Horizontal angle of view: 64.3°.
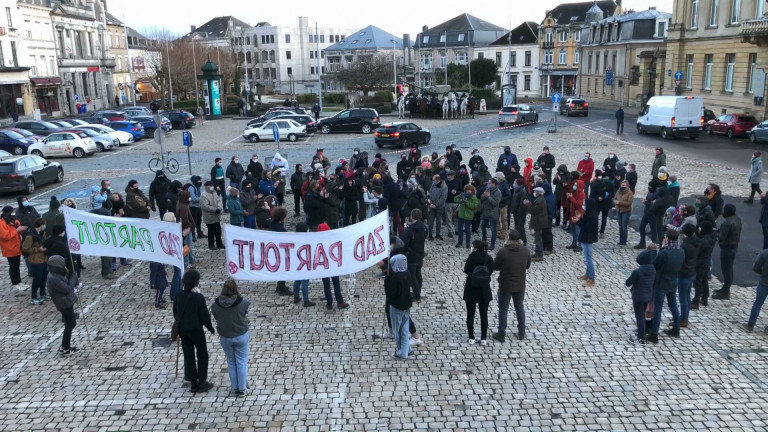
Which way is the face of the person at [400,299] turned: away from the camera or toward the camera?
away from the camera

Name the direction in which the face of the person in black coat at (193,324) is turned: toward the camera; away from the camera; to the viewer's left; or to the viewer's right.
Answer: away from the camera

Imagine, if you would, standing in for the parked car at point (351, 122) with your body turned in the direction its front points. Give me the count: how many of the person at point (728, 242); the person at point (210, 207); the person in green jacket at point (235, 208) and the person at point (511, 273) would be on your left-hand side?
4

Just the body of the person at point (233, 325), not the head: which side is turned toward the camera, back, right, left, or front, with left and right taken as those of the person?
back

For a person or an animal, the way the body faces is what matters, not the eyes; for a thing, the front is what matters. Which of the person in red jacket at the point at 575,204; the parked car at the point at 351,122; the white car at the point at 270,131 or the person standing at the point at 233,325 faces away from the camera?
the person standing

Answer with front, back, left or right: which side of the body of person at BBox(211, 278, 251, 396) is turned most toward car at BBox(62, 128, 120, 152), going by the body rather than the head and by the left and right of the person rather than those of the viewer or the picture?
front

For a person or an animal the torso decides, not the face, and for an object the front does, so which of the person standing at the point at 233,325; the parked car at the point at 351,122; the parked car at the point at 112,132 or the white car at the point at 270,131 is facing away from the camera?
the person standing

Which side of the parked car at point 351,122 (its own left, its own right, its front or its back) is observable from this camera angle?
left

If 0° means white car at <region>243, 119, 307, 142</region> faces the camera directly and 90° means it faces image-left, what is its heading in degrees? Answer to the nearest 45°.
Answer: approximately 90°

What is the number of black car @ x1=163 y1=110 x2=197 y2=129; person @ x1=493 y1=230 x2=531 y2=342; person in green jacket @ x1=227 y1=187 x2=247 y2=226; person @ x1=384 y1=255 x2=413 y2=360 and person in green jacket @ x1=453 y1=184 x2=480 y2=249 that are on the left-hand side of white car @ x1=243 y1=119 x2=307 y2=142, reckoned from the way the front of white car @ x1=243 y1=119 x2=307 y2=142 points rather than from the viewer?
4

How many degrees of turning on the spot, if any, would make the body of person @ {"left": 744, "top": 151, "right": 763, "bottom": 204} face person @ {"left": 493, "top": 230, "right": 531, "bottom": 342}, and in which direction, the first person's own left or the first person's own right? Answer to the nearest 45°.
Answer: approximately 90° to the first person's own left

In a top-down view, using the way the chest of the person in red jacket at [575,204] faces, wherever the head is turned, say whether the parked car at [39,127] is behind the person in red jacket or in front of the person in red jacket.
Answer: in front

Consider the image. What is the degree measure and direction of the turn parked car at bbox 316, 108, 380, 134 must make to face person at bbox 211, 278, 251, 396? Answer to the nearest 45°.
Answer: approximately 90° to its left

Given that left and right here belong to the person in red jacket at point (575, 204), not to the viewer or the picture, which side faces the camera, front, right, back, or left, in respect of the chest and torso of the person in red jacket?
left

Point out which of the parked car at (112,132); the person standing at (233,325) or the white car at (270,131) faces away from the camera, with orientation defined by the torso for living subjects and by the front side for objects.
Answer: the person standing
